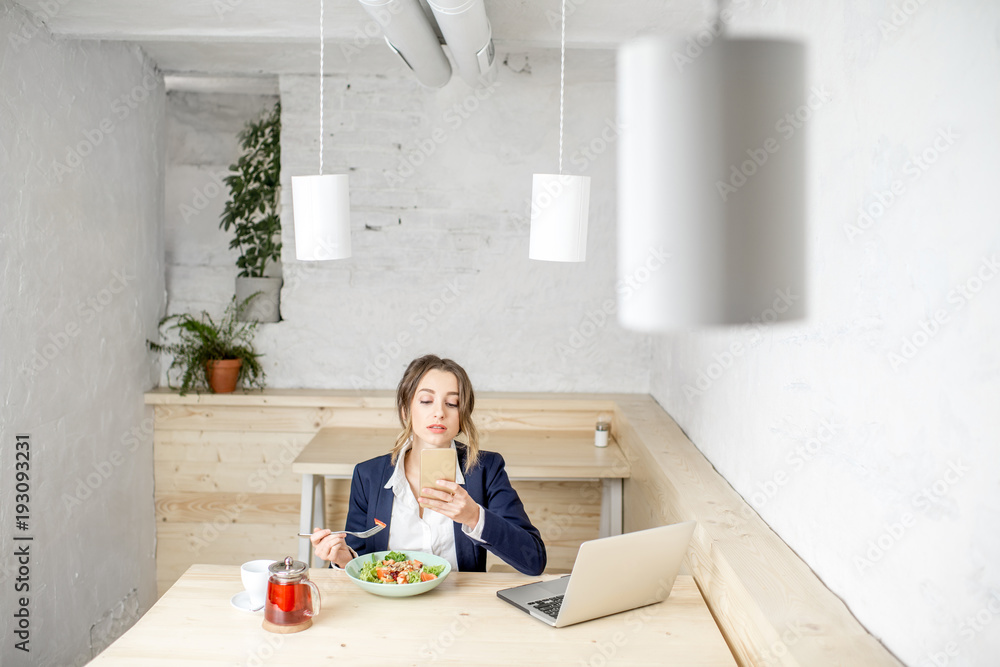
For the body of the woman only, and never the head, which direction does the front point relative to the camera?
toward the camera

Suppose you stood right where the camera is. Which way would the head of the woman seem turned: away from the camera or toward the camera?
toward the camera

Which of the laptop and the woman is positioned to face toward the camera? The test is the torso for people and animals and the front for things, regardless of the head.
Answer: the woman

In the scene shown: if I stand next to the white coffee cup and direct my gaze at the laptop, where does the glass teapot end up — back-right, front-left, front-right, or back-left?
front-right

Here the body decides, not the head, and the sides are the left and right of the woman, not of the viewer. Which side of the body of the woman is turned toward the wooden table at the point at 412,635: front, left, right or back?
front

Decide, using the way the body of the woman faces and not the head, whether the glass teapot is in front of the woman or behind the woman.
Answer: in front

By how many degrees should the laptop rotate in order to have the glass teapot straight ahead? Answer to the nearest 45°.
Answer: approximately 45° to its left

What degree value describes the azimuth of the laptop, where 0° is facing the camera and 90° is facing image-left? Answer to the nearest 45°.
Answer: approximately 135°

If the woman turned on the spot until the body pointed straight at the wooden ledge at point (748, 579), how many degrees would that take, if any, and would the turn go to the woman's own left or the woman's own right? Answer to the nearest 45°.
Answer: approximately 45° to the woman's own left

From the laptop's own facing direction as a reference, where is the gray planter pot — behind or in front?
in front

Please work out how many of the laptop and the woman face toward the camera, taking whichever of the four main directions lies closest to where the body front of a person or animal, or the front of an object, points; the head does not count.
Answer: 1

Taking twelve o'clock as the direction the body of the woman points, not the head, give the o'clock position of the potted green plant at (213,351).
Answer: The potted green plant is roughly at 5 o'clock from the woman.

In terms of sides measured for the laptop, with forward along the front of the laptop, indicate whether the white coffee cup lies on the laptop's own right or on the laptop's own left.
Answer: on the laptop's own left
